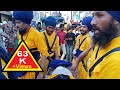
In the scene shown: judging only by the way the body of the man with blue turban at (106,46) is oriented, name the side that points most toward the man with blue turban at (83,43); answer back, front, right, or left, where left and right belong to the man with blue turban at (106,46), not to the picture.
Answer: right

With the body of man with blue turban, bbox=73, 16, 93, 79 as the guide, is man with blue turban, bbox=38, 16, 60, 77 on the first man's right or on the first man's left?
on the first man's right

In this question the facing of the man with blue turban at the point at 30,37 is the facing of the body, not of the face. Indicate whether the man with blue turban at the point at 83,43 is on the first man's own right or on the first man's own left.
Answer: on the first man's own left

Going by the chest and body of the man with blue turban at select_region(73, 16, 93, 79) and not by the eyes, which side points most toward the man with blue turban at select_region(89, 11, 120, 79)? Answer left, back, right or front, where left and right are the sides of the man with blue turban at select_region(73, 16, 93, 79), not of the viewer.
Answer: left

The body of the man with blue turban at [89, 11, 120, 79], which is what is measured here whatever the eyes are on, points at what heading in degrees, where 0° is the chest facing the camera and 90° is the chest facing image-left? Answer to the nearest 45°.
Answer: approximately 45°

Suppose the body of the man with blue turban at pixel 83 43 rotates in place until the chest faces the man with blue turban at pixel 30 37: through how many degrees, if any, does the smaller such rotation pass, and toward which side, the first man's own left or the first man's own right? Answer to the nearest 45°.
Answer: approximately 45° to the first man's own right

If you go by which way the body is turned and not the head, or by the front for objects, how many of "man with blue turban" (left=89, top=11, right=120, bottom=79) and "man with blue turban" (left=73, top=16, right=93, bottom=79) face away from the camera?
0
